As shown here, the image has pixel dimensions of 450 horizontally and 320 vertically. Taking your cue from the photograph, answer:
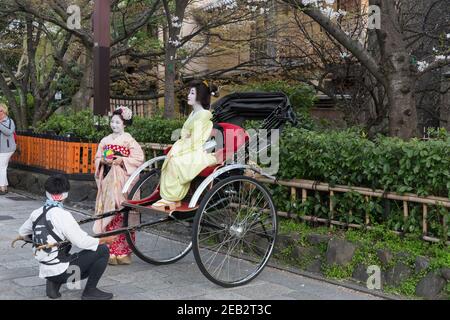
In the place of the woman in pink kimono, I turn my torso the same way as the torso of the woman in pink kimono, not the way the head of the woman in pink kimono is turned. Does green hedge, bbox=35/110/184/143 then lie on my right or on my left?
on my right

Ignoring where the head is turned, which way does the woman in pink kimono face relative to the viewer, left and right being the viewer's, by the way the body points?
facing the viewer and to the left of the viewer

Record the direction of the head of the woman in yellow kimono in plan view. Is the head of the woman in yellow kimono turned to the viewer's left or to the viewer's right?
to the viewer's left

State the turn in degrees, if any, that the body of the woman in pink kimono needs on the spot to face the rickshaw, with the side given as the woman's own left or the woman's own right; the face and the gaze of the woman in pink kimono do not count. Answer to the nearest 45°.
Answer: approximately 90° to the woman's own left

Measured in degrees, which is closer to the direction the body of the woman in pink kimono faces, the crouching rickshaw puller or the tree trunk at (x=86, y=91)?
the crouching rickshaw puller

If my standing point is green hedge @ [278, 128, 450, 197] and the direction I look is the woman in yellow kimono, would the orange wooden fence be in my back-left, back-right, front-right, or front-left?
front-right

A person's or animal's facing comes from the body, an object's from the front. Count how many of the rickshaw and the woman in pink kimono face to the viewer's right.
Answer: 0

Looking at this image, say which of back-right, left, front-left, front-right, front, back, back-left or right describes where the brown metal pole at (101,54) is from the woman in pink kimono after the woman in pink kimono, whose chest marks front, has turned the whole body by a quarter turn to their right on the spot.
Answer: front-right
